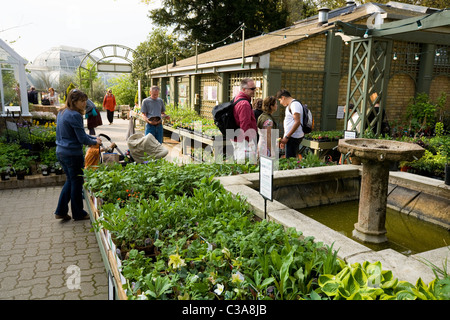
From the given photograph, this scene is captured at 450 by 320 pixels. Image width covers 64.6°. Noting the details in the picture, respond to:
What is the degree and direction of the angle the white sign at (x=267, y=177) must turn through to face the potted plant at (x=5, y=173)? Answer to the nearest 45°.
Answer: approximately 90° to its right

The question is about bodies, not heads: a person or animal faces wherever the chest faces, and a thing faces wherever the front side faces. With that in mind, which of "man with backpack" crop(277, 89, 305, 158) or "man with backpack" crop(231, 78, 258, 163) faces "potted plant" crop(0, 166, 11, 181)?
"man with backpack" crop(277, 89, 305, 158)

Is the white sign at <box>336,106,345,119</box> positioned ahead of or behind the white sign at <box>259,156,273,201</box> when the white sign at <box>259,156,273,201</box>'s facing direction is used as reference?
behind

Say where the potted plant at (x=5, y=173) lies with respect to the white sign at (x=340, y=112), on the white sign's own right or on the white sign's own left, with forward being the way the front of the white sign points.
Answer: on the white sign's own right

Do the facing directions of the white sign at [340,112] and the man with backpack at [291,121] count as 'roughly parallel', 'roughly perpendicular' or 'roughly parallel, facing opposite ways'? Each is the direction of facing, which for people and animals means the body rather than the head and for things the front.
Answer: roughly perpendicular

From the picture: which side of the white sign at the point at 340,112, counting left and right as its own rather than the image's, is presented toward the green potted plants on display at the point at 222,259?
front

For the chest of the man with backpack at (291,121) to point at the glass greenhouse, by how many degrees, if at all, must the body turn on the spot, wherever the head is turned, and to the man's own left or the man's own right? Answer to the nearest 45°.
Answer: approximately 45° to the man's own right

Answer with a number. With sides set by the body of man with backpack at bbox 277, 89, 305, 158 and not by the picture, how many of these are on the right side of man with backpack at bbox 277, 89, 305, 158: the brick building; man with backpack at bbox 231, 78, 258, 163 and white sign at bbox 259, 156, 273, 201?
1

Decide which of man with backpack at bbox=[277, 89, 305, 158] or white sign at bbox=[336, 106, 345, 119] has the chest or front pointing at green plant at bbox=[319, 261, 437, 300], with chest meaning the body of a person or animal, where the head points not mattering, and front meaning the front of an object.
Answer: the white sign

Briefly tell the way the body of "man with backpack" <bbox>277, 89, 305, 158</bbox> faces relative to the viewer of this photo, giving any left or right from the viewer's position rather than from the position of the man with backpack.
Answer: facing to the left of the viewer

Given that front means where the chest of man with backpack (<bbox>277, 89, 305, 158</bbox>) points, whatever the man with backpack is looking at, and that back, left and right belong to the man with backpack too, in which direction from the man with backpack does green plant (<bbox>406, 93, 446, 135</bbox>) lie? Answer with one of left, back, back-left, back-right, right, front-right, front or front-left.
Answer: back-right

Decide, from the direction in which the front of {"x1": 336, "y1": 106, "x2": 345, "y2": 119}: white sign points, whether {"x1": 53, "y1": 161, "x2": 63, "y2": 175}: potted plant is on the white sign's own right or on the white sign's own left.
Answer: on the white sign's own right

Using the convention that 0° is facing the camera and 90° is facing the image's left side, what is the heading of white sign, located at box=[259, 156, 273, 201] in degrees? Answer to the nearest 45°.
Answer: approximately 45°

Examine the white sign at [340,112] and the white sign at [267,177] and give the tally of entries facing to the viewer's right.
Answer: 0
